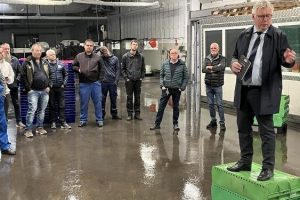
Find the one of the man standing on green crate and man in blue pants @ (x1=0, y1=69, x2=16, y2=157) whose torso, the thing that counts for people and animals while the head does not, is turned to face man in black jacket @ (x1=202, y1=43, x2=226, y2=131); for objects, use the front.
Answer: the man in blue pants

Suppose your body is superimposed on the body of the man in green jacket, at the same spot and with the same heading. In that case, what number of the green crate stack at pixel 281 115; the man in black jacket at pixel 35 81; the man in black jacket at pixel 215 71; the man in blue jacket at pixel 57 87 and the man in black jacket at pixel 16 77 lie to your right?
3

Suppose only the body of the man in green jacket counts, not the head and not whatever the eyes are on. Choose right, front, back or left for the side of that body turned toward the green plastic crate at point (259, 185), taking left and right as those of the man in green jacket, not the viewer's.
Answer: front

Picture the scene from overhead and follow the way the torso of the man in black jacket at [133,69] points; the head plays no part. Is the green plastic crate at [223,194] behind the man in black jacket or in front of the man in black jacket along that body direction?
in front

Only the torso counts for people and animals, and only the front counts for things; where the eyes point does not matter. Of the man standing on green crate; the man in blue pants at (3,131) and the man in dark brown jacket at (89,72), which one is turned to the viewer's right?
the man in blue pants

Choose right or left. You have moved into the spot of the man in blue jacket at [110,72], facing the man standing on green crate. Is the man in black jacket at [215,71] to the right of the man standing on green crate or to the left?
left

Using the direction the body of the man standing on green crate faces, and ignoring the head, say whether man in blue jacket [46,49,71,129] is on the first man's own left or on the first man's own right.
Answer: on the first man's own right

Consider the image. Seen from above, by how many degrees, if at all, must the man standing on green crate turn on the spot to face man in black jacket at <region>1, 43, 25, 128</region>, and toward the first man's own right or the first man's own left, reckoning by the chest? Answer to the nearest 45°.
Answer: approximately 90° to the first man's own right

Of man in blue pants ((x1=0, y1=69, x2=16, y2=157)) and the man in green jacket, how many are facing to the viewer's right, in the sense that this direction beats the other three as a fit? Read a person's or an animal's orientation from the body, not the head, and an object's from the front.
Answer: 1

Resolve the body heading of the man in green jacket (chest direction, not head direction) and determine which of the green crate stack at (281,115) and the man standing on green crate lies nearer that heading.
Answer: the man standing on green crate

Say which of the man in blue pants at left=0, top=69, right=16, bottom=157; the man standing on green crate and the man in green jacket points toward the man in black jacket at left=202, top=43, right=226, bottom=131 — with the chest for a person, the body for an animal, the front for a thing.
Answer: the man in blue pants

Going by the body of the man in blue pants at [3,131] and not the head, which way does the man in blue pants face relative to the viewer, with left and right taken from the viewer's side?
facing to the right of the viewer
